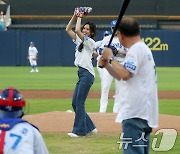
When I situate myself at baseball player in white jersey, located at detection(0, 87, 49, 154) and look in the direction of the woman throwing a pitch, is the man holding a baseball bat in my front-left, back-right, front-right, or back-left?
front-right

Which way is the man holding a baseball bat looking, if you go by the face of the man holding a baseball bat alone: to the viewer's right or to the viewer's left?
to the viewer's left

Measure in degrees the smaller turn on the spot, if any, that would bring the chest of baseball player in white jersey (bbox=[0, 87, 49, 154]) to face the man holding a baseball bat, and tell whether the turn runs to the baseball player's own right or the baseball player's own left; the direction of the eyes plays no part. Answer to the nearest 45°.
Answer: approximately 45° to the baseball player's own right

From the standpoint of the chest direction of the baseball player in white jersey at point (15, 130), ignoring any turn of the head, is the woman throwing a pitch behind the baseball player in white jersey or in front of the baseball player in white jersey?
in front

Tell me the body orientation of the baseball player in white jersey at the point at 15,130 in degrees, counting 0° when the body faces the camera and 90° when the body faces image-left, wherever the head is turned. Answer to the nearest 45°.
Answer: approximately 180°
